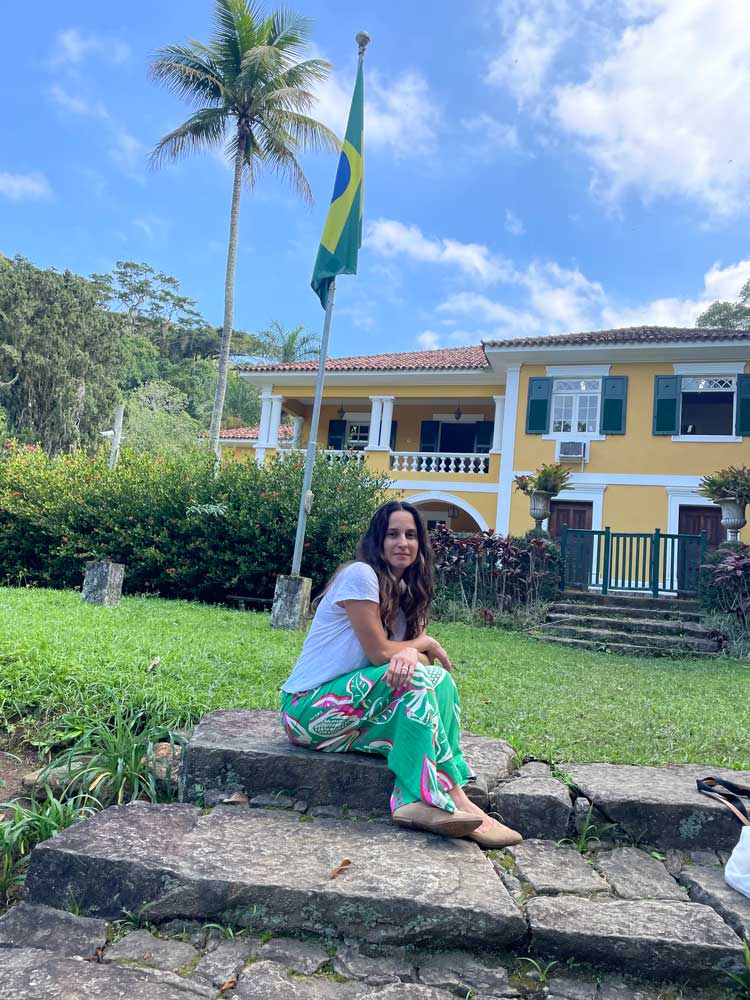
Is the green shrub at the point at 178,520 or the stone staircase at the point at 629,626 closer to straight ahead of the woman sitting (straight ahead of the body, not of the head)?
the stone staircase

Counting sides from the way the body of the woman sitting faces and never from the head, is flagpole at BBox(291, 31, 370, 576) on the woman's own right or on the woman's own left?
on the woman's own left

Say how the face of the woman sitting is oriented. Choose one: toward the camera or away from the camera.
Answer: toward the camera

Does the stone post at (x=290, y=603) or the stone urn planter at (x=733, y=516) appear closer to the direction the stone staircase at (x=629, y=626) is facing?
the stone post

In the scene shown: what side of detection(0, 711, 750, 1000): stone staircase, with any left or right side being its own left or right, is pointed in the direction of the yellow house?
back

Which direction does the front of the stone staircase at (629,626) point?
toward the camera

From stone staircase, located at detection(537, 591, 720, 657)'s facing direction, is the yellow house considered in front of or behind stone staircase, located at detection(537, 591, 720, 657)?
behind

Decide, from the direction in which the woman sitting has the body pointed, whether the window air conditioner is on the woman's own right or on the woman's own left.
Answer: on the woman's own left

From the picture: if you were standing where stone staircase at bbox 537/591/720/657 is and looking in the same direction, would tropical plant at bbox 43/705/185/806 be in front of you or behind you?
in front

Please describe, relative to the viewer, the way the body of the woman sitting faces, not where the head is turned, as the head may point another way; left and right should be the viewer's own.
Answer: facing to the right of the viewer

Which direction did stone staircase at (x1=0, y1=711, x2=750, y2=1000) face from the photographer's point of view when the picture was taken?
facing the viewer

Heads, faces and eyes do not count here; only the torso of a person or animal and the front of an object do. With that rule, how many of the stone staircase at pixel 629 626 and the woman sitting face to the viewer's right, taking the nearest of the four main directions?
1
